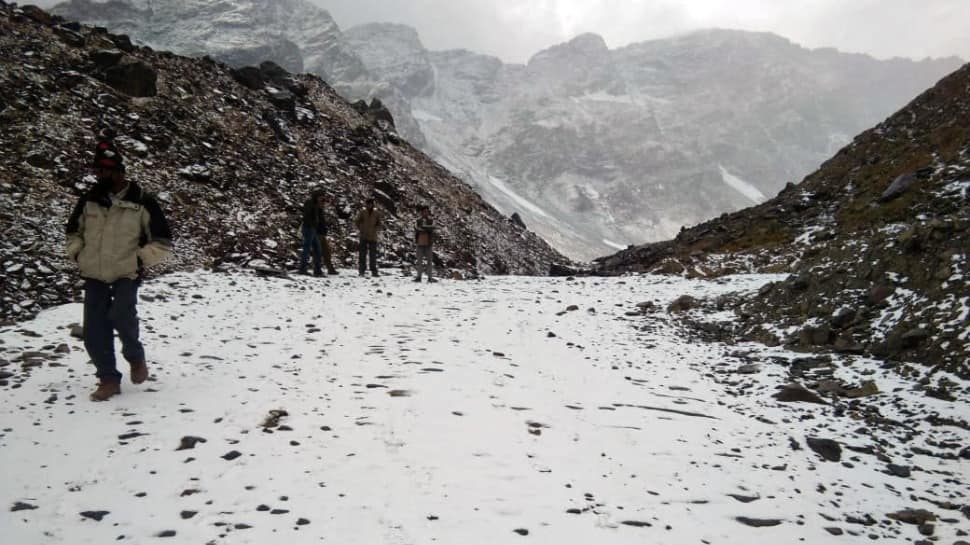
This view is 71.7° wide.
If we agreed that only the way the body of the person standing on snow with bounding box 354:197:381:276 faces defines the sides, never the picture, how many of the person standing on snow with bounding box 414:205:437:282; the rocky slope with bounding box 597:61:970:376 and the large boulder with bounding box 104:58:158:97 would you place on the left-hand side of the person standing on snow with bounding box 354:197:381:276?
2

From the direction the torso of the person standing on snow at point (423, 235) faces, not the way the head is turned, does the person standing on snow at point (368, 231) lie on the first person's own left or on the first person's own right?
on the first person's own right

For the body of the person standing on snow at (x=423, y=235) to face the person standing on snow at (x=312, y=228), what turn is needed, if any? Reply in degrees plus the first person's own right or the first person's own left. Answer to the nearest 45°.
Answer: approximately 90° to the first person's own right

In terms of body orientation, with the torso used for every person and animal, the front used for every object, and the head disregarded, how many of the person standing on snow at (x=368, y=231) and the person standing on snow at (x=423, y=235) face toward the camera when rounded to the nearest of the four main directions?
2

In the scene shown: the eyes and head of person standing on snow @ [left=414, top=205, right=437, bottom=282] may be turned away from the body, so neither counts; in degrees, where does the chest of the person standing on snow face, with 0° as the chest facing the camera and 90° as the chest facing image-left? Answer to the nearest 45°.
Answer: approximately 0°

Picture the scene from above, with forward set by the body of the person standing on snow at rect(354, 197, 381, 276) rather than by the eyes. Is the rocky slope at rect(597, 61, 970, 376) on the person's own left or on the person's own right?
on the person's own left

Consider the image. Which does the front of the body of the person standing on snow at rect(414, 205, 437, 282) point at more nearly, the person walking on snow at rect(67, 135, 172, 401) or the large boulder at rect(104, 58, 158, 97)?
the person walking on snow

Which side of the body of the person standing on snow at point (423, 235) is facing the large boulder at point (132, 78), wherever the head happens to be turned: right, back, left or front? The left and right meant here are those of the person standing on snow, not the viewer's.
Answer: right

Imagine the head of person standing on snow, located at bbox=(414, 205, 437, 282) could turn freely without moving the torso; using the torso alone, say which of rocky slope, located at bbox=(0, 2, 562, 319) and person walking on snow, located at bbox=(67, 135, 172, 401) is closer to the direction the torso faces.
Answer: the person walking on snow

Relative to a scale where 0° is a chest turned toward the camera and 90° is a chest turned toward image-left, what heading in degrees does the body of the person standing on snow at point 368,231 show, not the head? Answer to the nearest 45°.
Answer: approximately 0°
